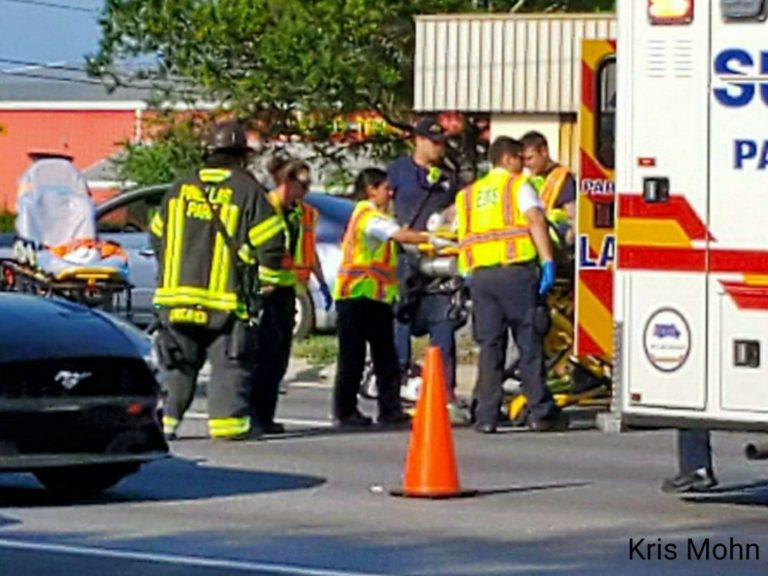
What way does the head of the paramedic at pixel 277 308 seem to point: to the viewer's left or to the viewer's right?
to the viewer's right

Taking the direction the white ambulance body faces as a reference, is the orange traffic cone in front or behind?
behind

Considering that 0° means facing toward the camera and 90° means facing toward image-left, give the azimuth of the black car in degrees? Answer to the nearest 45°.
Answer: approximately 315°

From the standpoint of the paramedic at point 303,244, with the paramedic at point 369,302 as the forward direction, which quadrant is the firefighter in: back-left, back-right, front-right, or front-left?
back-right

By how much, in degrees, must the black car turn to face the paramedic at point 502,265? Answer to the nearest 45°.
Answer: approximately 90° to its left

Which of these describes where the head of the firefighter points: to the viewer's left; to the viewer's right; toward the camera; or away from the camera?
away from the camera

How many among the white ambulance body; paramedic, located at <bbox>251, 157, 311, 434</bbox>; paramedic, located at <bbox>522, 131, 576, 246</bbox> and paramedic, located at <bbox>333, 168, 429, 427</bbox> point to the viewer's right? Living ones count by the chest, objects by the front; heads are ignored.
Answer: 3

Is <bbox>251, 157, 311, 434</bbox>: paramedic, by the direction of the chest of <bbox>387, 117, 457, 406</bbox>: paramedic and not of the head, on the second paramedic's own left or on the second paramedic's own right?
on the second paramedic's own right

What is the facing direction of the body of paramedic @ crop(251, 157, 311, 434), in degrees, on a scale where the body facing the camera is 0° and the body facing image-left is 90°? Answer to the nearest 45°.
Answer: approximately 270°

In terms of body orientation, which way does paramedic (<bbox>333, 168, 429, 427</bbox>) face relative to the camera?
to the viewer's right

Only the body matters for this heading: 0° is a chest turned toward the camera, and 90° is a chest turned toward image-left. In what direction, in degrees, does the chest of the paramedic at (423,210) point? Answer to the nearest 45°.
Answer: approximately 315°
